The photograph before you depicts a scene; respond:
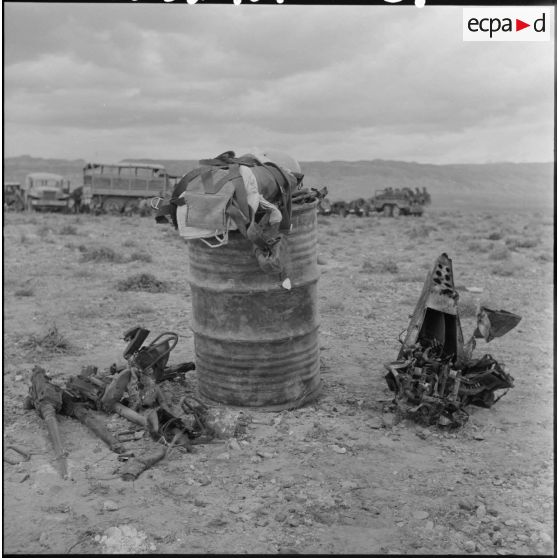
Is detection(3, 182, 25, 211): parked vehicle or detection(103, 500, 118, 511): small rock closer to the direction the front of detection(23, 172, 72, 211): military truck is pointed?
the small rock

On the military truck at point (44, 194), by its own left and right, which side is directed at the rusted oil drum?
front

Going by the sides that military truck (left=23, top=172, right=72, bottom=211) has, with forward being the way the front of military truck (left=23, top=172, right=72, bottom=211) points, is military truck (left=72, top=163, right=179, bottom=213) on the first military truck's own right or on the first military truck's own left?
on the first military truck's own left

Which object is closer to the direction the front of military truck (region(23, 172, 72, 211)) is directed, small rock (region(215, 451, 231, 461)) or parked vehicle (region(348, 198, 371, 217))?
the small rock

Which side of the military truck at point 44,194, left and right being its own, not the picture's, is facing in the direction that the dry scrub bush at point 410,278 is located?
front

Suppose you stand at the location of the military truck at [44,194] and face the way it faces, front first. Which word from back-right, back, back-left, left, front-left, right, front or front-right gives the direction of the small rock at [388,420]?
front

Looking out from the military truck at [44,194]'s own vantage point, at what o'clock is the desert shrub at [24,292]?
The desert shrub is roughly at 12 o'clock from the military truck.

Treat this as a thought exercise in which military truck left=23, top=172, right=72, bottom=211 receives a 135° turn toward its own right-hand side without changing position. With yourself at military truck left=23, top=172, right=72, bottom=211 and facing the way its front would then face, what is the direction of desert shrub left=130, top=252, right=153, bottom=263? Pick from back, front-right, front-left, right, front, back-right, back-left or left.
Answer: back-left

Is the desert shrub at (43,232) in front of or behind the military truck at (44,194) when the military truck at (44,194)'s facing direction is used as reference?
in front

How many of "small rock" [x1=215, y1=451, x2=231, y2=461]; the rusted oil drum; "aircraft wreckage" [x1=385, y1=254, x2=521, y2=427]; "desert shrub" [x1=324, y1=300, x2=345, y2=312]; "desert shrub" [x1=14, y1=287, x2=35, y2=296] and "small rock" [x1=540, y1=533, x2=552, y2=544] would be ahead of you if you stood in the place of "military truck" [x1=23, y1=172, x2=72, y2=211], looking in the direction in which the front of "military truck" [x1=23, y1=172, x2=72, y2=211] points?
6

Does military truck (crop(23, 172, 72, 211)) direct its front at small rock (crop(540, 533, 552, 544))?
yes

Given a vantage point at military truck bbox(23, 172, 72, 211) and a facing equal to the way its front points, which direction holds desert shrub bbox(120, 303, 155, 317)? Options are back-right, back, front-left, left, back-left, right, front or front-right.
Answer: front

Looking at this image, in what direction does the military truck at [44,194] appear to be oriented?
toward the camera

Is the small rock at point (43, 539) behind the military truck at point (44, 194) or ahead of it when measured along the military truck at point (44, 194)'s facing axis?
ahead

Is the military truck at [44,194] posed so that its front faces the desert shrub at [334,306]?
yes
